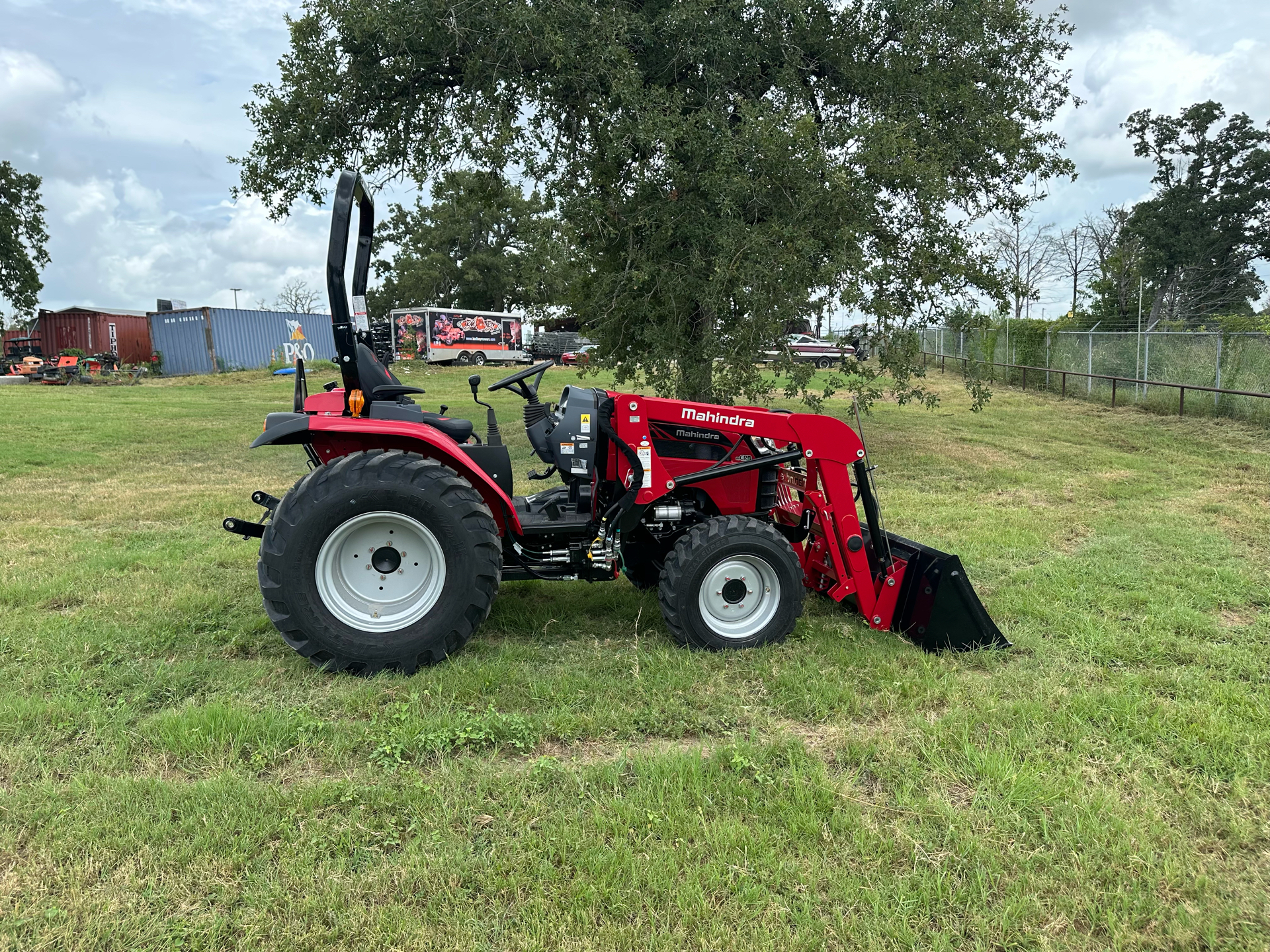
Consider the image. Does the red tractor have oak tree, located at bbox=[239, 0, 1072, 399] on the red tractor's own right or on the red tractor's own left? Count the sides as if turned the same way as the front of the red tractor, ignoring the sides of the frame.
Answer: on the red tractor's own left

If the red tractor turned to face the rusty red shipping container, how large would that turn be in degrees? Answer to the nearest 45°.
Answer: approximately 135° to its left

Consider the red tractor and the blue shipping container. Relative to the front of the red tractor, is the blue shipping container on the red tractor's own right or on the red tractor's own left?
on the red tractor's own left

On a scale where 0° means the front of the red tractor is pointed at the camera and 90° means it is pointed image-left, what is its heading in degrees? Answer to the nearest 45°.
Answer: approximately 270°

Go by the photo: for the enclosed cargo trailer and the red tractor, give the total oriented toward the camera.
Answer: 0

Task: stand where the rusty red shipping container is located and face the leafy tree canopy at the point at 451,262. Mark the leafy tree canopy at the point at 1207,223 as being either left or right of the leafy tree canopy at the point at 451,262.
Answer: right

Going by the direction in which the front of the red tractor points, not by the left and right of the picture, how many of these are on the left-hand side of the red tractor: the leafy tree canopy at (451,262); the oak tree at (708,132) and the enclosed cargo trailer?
3

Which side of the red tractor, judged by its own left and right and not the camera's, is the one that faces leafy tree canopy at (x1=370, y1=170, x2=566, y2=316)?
left
